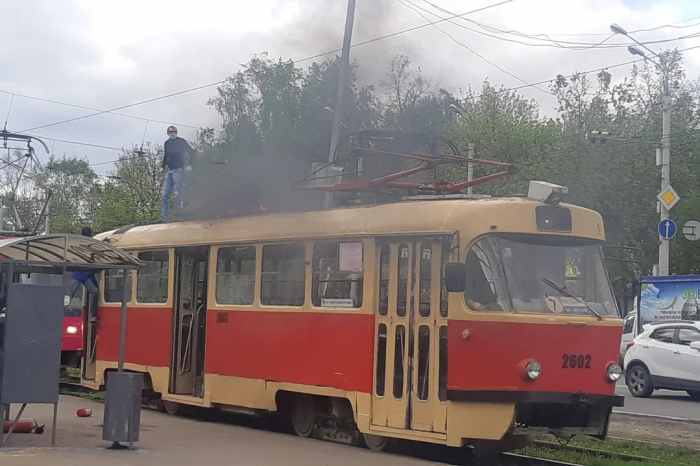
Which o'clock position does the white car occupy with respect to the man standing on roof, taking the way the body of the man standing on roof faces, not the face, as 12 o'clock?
The white car is roughly at 9 o'clock from the man standing on roof.

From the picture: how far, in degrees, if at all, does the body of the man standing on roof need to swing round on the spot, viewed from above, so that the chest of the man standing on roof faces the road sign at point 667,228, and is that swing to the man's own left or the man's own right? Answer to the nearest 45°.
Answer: approximately 135° to the man's own left

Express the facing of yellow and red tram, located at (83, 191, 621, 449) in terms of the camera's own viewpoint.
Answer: facing the viewer and to the right of the viewer

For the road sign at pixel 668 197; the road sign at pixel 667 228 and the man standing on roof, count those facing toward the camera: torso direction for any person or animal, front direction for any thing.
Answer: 3

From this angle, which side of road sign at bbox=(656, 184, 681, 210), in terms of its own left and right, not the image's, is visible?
front

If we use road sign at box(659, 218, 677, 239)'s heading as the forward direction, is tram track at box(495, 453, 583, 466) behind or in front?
in front

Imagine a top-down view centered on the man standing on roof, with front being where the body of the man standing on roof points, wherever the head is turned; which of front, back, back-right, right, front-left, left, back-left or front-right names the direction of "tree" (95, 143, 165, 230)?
back

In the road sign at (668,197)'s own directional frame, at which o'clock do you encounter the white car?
The white car is roughly at 12 o'clock from the road sign.

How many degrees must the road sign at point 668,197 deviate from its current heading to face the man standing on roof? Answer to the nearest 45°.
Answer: approximately 45° to its right

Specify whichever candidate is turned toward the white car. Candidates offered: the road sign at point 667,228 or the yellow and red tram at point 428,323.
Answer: the road sign

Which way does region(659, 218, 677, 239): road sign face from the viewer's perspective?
toward the camera

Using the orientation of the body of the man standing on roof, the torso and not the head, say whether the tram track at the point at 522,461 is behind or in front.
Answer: in front
